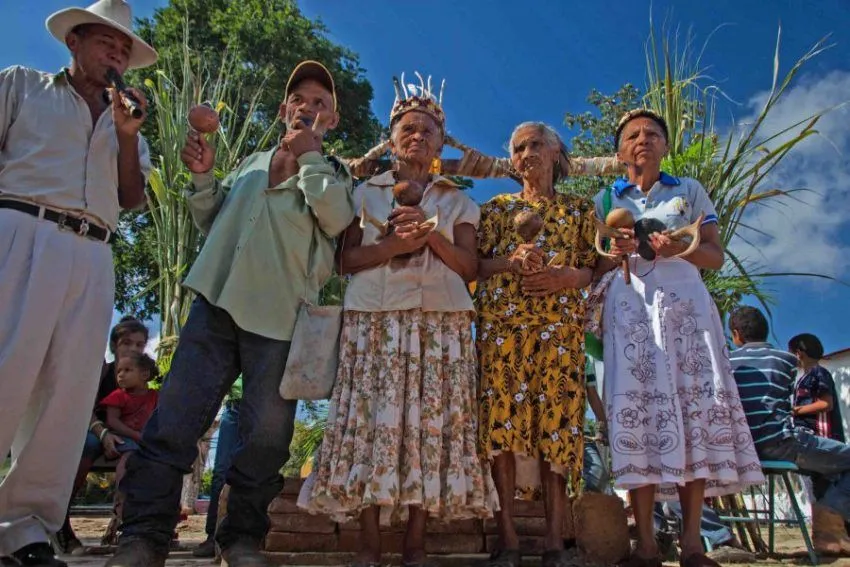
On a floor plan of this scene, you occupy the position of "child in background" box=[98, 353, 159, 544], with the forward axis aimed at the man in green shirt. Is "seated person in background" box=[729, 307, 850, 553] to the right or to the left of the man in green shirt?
left

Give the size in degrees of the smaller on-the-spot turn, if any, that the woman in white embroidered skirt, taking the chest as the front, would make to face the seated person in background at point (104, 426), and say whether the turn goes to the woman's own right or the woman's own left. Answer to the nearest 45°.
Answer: approximately 90° to the woman's own right

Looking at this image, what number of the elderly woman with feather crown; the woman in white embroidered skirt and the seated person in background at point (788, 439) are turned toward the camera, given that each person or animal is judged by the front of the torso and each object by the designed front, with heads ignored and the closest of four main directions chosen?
2

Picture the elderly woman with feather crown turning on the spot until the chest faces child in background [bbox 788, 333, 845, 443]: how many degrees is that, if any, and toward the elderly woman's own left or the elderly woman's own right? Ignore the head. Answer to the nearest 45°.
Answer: approximately 135° to the elderly woman's own left

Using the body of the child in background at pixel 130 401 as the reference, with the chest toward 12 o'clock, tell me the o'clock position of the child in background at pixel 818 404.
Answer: the child in background at pixel 818 404 is roughly at 8 o'clock from the child in background at pixel 130 401.

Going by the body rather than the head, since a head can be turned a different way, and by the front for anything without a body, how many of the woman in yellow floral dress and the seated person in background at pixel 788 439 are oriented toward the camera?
1

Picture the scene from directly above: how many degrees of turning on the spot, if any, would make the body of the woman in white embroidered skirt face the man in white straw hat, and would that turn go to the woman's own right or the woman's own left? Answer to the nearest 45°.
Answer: approximately 45° to the woman's own right

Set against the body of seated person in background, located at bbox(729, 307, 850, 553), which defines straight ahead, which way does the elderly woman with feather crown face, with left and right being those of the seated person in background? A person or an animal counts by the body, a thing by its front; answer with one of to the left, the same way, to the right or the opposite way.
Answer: to the right

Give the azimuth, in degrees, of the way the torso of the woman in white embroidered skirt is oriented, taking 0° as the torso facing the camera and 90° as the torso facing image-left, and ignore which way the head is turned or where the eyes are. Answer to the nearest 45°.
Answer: approximately 0°
